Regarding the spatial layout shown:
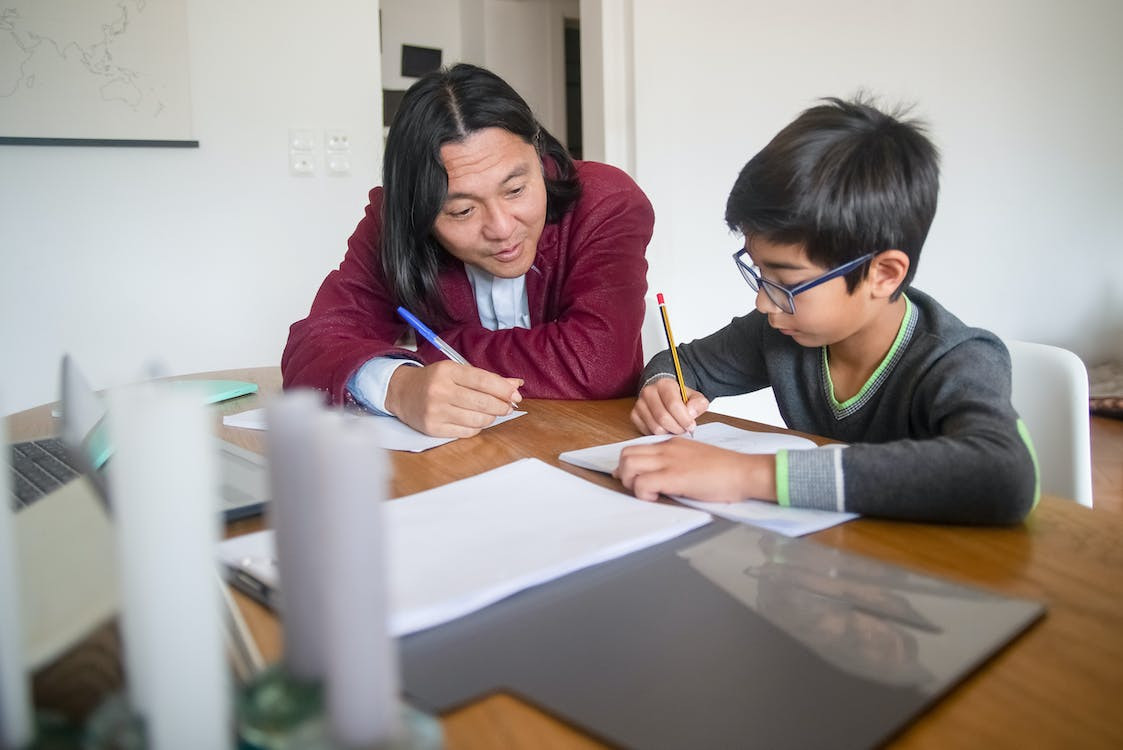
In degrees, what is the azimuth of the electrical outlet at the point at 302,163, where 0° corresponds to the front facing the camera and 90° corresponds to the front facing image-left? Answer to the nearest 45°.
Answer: approximately 0°

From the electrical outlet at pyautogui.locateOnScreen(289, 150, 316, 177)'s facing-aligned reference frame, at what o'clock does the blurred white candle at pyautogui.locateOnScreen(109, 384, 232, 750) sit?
The blurred white candle is roughly at 12 o'clock from the electrical outlet.

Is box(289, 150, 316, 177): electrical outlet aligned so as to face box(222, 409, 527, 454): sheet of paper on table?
yes

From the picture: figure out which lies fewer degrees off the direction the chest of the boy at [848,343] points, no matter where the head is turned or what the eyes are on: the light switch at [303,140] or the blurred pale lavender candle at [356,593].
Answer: the blurred pale lavender candle

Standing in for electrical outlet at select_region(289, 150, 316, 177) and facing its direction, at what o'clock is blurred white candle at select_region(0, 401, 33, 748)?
The blurred white candle is roughly at 12 o'clock from the electrical outlet.
